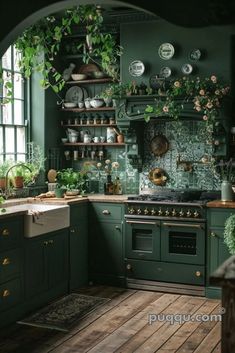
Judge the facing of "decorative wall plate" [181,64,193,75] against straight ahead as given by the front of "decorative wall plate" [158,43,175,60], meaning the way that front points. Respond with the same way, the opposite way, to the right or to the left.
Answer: the same way

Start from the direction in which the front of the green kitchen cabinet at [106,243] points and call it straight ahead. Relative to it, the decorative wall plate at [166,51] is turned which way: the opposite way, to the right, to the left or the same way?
the same way

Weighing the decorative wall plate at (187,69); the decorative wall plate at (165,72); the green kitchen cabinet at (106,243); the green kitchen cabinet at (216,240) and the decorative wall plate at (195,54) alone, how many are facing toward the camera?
5

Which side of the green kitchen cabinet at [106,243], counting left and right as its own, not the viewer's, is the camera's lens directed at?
front

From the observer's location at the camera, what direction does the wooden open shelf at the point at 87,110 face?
facing the viewer

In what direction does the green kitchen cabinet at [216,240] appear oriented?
toward the camera

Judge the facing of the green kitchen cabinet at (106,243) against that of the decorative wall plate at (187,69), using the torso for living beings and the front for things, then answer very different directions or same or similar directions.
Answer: same or similar directions

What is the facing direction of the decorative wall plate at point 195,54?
toward the camera

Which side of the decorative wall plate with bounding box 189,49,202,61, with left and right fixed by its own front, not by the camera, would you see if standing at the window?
right
